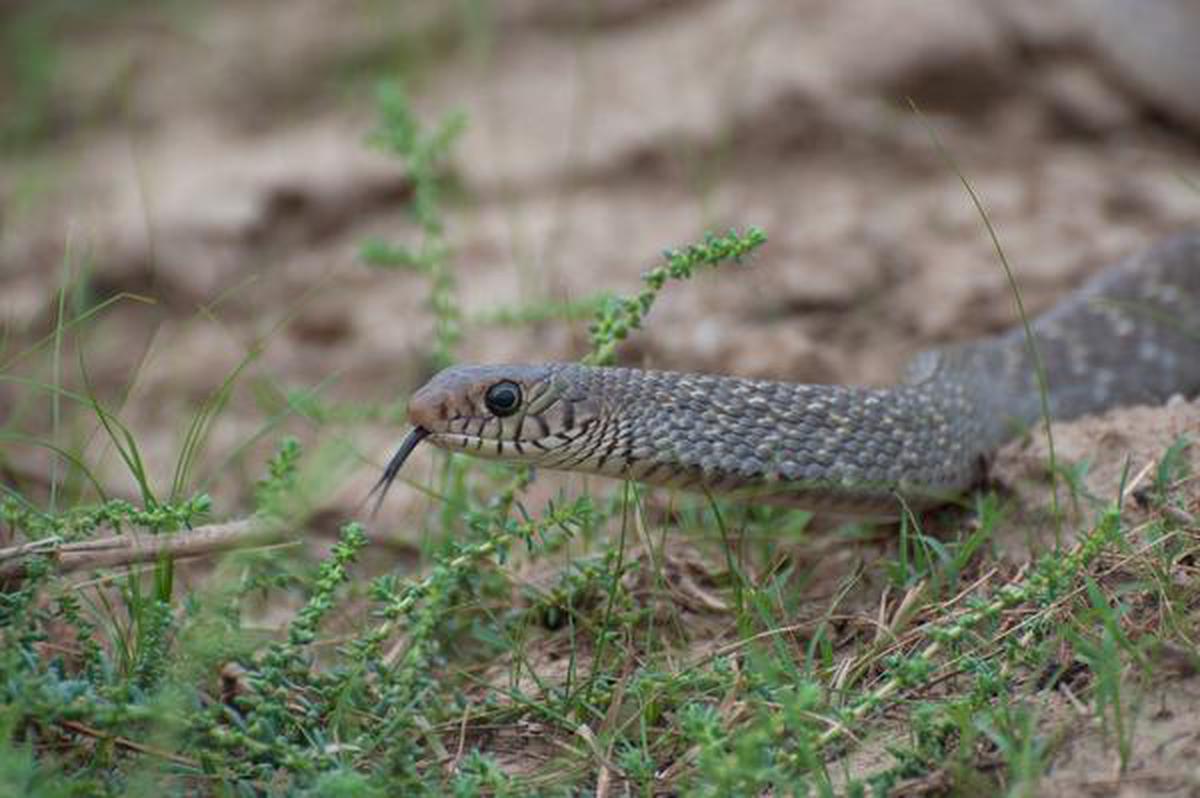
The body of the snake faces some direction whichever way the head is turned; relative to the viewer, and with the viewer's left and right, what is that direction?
facing to the left of the viewer

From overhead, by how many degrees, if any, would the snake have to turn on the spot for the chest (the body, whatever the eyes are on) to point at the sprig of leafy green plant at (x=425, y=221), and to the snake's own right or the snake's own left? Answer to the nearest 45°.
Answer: approximately 45° to the snake's own right
